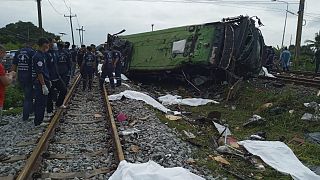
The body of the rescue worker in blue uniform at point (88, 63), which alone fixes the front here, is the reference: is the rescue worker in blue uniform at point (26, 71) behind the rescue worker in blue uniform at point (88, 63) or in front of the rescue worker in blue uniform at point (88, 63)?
behind

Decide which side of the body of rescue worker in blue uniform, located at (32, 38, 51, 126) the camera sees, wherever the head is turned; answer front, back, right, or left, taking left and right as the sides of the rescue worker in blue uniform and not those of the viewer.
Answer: right

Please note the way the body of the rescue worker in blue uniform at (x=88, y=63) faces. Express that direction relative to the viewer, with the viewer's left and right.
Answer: facing away from the viewer

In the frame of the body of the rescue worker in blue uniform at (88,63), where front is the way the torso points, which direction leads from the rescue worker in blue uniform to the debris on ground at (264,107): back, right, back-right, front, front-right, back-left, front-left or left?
back-right

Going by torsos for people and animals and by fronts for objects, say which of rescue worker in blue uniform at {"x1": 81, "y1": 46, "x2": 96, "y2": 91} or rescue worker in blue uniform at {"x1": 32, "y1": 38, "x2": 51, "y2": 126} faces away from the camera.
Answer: rescue worker in blue uniform at {"x1": 81, "y1": 46, "x2": 96, "y2": 91}

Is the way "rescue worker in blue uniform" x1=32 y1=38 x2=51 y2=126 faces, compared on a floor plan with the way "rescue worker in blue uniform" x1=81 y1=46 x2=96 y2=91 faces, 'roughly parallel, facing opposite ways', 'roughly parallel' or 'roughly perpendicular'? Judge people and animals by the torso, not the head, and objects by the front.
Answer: roughly perpendicular
